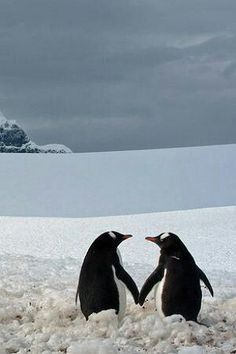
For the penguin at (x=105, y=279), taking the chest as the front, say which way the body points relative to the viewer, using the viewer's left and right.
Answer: facing away from the viewer and to the right of the viewer

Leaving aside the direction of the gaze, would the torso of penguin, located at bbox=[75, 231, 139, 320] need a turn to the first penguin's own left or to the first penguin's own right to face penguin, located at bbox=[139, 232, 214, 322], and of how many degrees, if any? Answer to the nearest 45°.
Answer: approximately 45° to the first penguin's own right

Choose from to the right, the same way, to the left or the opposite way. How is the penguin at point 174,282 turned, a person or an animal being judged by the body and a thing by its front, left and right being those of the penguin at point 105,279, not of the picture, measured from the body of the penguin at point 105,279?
to the left

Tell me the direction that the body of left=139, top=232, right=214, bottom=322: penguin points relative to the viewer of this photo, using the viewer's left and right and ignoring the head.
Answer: facing away from the viewer and to the left of the viewer

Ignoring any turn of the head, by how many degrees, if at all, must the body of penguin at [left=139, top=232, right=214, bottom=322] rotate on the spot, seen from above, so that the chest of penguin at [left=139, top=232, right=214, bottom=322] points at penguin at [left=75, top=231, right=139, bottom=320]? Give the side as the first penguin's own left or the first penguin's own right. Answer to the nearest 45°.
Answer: approximately 45° to the first penguin's own left
